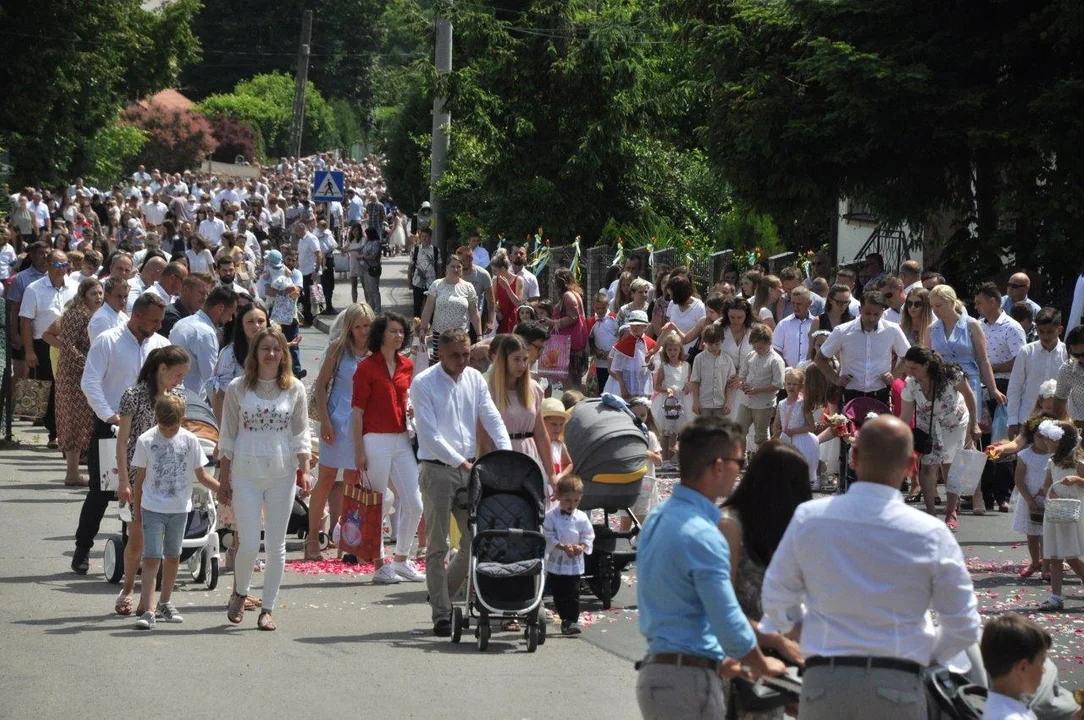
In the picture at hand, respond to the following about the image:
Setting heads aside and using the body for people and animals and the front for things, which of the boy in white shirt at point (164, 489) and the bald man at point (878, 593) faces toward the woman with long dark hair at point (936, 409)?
the bald man

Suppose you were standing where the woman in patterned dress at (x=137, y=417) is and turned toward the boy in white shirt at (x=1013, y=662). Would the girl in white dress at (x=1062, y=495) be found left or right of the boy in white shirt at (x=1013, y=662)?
left

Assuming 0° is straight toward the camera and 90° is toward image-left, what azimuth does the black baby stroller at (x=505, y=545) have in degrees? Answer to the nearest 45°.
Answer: approximately 0°

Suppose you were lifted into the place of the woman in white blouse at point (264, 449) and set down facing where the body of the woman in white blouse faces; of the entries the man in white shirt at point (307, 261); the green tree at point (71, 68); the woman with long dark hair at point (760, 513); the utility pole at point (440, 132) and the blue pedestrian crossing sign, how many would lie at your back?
4

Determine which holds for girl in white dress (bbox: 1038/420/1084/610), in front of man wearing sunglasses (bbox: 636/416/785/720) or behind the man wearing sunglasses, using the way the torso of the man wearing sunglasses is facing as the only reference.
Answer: in front

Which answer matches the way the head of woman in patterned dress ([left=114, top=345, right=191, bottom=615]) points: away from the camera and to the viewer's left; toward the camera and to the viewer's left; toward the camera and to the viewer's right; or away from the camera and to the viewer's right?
toward the camera and to the viewer's right

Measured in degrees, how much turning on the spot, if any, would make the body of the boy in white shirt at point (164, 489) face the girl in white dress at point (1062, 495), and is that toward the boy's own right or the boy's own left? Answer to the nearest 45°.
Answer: approximately 90° to the boy's own left

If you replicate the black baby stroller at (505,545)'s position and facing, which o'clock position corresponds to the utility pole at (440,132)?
The utility pole is roughly at 6 o'clock from the black baby stroller.

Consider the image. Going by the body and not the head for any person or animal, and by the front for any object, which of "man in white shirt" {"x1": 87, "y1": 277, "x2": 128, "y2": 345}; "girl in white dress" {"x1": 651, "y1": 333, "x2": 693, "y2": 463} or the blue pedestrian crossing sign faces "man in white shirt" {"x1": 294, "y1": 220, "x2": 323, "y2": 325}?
the blue pedestrian crossing sign

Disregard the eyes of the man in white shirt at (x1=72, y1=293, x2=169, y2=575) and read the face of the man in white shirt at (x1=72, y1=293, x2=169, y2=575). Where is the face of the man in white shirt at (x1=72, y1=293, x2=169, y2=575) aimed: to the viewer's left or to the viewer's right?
to the viewer's right

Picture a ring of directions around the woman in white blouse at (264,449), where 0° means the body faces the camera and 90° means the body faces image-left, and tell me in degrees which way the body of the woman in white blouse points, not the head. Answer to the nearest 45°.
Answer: approximately 0°
